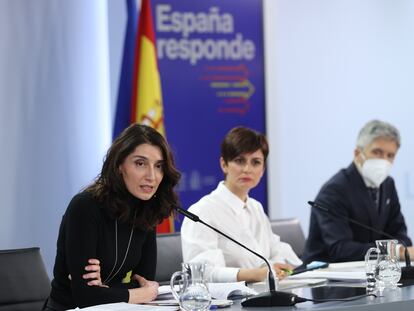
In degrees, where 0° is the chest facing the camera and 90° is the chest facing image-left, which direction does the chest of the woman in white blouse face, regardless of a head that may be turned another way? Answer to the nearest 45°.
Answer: approximately 315°

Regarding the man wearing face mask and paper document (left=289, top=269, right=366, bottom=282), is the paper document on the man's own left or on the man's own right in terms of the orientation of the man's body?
on the man's own right

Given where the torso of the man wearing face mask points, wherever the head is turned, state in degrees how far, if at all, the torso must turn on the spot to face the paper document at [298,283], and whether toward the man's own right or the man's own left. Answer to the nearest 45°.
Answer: approximately 45° to the man's own right

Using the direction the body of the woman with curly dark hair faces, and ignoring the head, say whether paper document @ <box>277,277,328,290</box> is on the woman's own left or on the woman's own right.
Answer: on the woman's own left

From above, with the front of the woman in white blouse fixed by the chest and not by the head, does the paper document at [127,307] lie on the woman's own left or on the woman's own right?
on the woman's own right

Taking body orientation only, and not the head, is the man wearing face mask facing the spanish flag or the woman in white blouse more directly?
the woman in white blouse

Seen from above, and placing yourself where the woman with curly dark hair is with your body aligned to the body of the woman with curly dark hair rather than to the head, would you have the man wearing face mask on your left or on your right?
on your left

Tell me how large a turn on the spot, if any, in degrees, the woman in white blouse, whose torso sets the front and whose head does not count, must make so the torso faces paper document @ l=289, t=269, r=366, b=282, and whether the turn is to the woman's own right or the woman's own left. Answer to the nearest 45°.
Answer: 0° — they already face it

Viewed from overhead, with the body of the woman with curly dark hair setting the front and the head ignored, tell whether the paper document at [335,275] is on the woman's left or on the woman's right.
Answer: on the woman's left

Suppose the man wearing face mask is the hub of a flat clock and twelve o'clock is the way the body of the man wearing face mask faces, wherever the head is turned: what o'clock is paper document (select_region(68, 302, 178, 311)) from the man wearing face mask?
The paper document is roughly at 2 o'clock from the man wearing face mask.

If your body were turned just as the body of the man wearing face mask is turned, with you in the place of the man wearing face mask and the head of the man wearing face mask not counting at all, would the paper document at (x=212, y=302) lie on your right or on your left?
on your right
